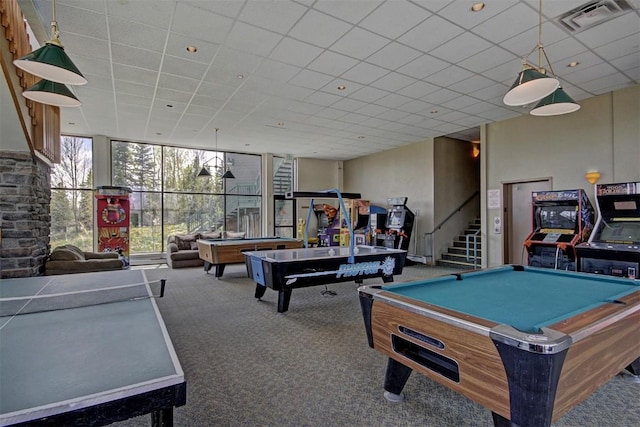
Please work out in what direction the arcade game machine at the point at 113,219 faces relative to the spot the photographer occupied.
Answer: facing the viewer

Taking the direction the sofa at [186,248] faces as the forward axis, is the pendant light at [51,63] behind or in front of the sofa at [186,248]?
in front

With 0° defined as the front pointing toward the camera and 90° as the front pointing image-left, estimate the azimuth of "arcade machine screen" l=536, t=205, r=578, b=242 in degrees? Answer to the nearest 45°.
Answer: approximately 0°

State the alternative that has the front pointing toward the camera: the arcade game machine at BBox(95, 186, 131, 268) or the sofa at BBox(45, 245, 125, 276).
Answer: the arcade game machine

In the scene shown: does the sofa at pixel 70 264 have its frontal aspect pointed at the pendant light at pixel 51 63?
no

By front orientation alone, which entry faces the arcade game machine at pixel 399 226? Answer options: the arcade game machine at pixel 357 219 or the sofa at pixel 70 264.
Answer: the sofa

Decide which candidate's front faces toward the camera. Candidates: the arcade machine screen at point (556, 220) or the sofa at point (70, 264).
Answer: the arcade machine screen

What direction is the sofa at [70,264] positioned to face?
to the viewer's right

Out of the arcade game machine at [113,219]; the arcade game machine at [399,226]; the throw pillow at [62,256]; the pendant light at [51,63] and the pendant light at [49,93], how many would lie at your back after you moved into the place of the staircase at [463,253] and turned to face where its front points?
0

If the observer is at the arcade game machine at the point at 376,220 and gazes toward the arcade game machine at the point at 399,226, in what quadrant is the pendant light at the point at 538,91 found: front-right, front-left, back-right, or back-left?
front-right

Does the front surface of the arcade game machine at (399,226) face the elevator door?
no

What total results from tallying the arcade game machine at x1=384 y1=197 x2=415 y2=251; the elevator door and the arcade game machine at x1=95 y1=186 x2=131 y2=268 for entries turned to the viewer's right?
0

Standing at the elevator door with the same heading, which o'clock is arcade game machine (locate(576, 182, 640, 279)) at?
The arcade game machine is roughly at 9 o'clock from the elevator door.

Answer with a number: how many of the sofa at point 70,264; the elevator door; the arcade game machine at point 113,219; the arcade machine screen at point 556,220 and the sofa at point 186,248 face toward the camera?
4

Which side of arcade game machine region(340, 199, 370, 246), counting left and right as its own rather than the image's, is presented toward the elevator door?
left

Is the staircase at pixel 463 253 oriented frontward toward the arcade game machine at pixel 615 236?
no

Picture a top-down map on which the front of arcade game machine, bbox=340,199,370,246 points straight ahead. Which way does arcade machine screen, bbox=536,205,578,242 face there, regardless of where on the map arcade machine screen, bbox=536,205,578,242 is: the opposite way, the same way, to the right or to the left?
the same way

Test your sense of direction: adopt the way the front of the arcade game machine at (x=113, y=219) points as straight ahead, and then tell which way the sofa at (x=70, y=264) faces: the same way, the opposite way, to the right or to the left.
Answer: to the left

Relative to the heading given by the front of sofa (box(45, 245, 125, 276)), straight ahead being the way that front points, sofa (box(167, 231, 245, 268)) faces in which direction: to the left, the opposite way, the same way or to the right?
to the right

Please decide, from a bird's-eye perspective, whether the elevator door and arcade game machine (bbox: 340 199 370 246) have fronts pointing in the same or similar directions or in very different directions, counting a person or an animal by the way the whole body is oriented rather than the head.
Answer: same or similar directions

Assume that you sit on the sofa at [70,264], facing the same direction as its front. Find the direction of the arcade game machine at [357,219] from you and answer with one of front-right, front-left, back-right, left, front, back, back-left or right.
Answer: front
